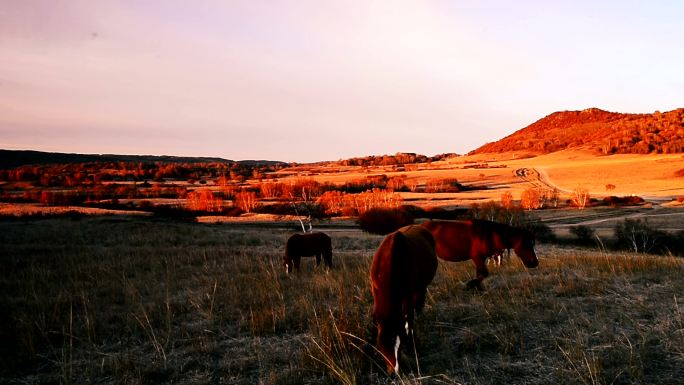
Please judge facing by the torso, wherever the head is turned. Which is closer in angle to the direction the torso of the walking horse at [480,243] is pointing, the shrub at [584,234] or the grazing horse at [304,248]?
the shrub

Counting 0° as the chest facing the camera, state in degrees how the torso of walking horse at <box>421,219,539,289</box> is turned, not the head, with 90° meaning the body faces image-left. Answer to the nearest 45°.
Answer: approximately 270°

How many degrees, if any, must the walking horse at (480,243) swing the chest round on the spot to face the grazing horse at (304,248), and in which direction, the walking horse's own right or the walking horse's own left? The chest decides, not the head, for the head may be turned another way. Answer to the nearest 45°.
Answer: approximately 135° to the walking horse's own left

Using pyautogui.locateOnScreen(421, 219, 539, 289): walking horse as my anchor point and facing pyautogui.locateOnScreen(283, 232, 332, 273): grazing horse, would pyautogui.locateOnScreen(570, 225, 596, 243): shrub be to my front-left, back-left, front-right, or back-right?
front-right

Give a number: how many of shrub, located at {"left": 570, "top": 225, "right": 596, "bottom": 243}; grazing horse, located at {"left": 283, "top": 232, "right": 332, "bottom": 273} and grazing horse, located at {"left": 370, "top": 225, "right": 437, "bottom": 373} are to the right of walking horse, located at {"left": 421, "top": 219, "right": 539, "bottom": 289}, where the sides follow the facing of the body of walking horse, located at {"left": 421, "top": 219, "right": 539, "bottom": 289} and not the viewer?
1

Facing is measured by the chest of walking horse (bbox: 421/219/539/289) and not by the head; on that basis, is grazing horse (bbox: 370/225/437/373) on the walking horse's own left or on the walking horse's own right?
on the walking horse's own right

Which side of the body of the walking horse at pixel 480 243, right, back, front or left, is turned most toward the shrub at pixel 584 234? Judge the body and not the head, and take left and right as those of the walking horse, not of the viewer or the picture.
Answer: left
